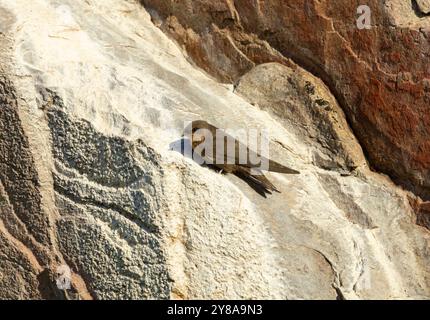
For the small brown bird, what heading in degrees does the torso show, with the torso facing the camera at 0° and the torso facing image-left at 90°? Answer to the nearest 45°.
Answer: approximately 90°
